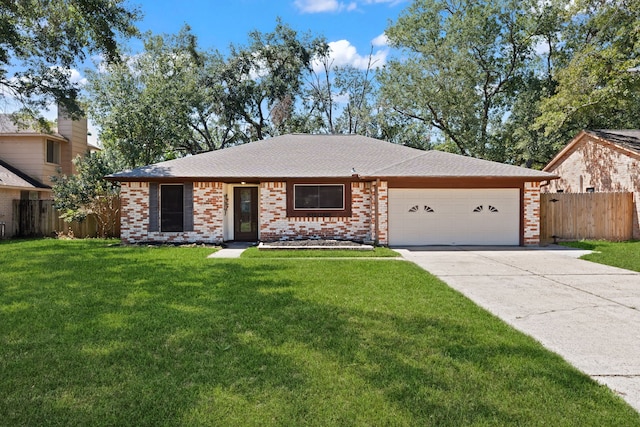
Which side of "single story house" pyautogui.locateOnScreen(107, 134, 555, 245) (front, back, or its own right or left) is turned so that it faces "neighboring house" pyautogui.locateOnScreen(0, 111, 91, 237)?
right

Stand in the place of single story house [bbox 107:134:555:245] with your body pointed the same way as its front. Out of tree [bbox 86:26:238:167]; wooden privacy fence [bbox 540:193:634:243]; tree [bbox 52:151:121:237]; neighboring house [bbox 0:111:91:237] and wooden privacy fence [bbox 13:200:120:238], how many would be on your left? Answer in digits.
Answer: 1

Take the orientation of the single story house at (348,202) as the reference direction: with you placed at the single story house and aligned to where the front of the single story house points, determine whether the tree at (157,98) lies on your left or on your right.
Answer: on your right

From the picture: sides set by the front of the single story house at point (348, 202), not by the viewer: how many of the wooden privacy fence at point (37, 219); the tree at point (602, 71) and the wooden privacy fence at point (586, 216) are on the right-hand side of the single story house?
1

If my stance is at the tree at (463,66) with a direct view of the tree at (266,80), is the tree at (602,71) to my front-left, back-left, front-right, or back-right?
back-left

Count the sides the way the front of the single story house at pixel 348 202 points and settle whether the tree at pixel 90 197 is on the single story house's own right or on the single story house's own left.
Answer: on the single story house's own right

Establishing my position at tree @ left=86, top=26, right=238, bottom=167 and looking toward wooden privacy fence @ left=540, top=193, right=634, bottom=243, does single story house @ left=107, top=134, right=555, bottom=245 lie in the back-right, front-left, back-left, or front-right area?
front-right

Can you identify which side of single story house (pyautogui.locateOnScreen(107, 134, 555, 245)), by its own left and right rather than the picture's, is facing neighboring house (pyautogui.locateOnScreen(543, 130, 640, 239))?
left

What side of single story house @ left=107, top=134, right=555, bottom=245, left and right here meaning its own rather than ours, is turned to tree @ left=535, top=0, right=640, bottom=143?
left

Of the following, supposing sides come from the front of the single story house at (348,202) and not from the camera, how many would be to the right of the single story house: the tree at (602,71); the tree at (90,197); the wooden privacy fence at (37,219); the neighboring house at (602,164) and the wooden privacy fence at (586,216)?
2

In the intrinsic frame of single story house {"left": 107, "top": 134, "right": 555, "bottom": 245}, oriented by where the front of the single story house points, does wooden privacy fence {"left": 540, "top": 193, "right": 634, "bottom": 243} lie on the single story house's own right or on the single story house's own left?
on the single story house's own left

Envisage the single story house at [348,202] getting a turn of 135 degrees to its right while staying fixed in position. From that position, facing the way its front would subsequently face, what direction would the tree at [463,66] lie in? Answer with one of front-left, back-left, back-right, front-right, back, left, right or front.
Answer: right

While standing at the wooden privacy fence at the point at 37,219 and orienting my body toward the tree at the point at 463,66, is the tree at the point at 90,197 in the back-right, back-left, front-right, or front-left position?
front-right

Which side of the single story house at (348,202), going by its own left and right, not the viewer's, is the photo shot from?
front

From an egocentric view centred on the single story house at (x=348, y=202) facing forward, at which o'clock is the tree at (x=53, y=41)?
The tree is roughly at 3 o'clock from the single story house.

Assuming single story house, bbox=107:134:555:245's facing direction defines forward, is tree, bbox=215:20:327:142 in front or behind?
behind
